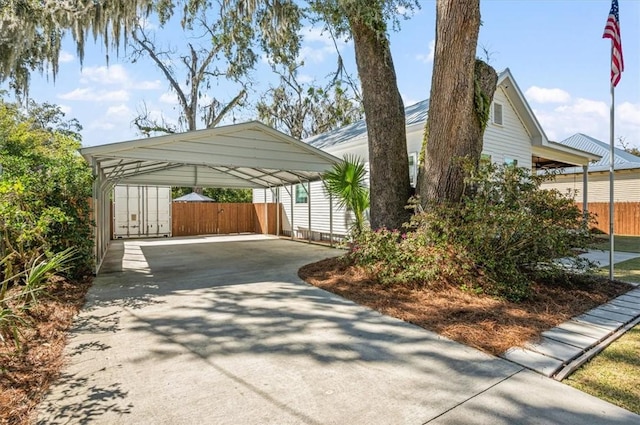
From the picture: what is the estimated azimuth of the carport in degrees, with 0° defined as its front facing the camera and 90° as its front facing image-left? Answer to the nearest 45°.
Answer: approximately 315°

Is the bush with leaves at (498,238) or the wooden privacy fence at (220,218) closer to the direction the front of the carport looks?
the bush with leaves

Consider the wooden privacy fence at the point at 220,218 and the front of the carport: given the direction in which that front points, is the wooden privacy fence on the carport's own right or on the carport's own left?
on the carport's own left

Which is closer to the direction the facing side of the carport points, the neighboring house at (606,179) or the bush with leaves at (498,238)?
the bush with leaves

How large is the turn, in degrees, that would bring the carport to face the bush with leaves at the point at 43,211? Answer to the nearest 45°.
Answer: approximately 90° to its right

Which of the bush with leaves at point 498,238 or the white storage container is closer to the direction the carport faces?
the bush with leaves
